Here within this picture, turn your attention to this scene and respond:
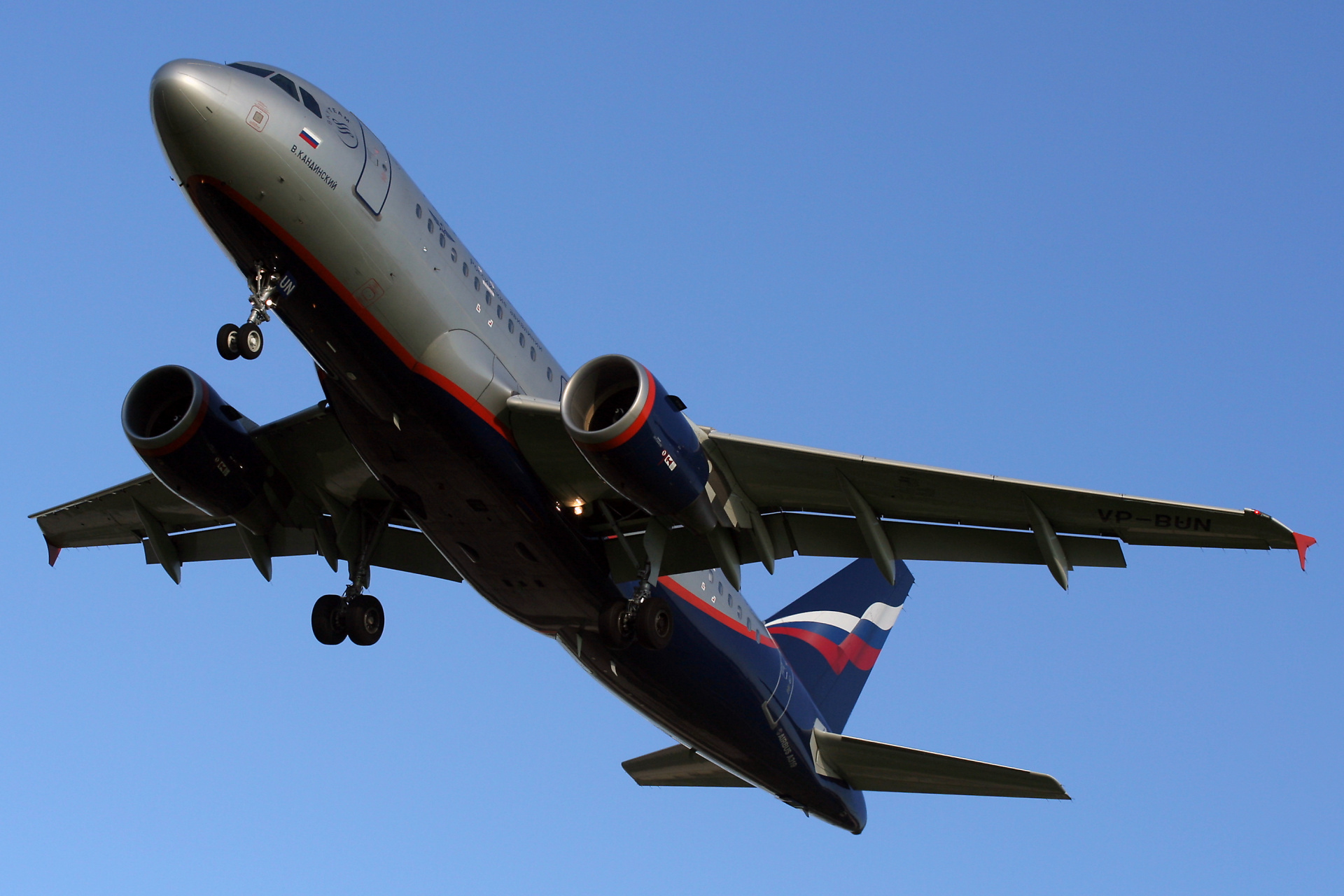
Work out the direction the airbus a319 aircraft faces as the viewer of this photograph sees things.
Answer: facing the viewer and to the left of the viewer
